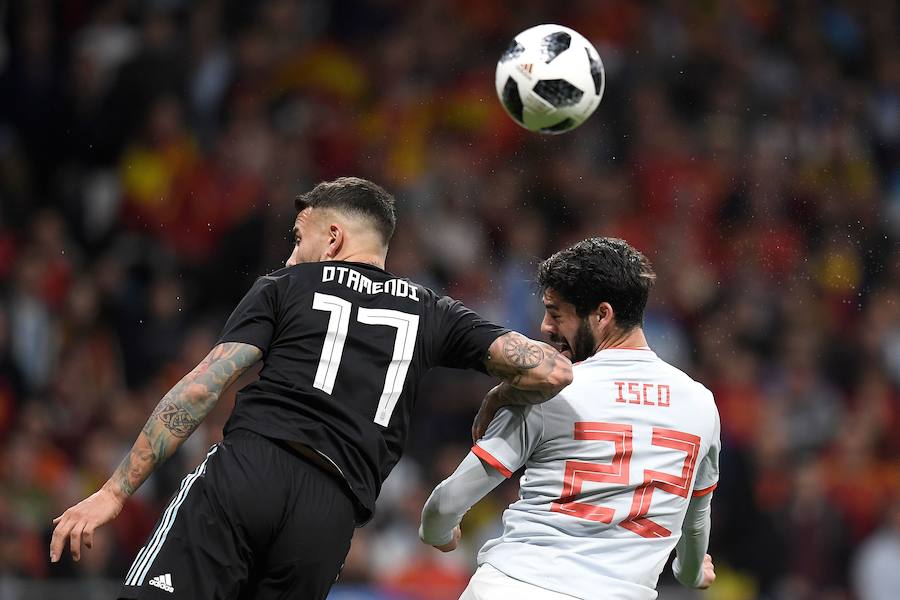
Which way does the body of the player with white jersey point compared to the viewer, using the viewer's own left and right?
facing away from the viewer and to the left of the viewer

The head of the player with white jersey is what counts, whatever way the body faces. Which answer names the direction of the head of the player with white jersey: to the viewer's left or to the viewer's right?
to the viewer's left

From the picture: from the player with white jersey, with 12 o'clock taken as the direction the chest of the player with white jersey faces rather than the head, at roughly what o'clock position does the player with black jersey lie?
The player with black jersey is roughly at 10 o'clock from the player with white jersey.
